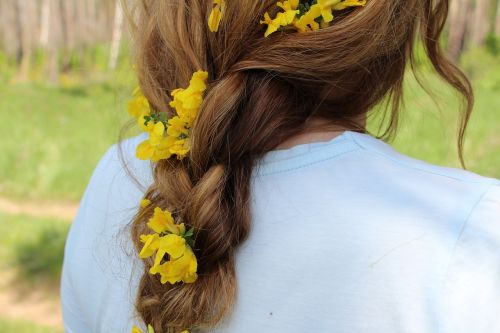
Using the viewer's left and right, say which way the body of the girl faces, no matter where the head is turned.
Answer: facing away from the viewer

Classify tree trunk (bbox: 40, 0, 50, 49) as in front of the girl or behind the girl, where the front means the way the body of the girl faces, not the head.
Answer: in front

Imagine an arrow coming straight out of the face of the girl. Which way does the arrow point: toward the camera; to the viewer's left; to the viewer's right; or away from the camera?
away from the camera

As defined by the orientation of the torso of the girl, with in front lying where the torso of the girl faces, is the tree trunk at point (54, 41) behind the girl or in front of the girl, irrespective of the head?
in front

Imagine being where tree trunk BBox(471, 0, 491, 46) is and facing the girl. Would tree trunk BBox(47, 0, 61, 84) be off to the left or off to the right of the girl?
right
